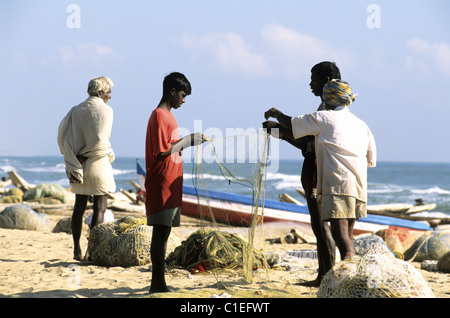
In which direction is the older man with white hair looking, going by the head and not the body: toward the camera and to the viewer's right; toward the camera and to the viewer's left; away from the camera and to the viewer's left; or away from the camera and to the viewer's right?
away from the camera and to the viewer's right

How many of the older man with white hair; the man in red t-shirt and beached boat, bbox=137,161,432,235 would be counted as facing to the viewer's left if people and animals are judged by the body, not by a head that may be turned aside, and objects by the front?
1

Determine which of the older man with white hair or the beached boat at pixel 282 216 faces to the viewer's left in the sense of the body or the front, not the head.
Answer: the beached boat

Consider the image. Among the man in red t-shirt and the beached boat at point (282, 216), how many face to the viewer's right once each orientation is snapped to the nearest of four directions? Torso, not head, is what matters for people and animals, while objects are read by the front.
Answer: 1

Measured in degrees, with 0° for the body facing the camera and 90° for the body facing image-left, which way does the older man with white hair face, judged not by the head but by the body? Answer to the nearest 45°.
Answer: approximately 225°

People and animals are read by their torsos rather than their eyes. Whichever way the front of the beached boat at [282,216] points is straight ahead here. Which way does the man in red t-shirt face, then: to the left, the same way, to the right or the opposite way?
the opposite way

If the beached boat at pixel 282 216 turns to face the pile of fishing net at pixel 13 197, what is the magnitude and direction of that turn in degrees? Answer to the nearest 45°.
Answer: approximately 45° to its right

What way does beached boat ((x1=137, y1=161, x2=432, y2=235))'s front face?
to the viewer's left

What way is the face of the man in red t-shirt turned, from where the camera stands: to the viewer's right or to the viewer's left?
to the viewer's right

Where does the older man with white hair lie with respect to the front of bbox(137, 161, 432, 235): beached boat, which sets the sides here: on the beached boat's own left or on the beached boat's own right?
on the beached boat's own left

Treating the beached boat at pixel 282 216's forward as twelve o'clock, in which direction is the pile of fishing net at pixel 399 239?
The pile of fishing net is roughly at 8 o'clock from the beached boat.

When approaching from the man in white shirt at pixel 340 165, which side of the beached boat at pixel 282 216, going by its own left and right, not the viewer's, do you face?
left

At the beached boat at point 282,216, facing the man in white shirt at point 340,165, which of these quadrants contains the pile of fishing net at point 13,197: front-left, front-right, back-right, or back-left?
back-right

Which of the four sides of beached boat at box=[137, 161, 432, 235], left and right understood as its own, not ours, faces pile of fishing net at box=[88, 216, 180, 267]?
left

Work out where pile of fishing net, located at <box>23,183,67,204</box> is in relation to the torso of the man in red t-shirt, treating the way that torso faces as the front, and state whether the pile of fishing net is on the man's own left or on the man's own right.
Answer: on the man's own left

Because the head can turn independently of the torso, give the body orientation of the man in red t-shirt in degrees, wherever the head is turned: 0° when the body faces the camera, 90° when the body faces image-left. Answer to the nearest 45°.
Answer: approximately 270°
